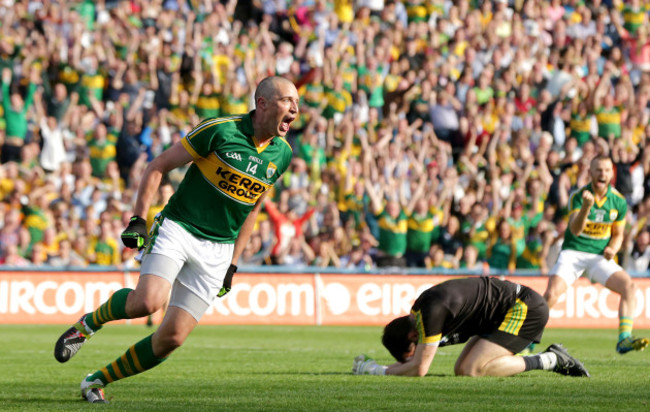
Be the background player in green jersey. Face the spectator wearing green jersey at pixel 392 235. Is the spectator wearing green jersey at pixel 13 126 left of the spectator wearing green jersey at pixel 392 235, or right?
left

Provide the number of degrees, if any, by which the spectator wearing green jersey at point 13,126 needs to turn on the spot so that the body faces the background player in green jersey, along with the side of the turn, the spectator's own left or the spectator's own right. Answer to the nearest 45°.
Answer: approximately 45° to the spectator's own left

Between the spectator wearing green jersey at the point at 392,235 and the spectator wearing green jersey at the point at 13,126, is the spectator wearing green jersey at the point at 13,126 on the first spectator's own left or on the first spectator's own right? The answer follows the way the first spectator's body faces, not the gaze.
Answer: on the first spectator's own right

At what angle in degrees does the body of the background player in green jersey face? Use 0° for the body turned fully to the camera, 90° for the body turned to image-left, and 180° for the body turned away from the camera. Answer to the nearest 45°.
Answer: approximately 0°

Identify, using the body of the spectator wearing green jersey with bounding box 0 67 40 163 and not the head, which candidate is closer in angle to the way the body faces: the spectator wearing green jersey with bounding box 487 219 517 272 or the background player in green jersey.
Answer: the background player in green jersey

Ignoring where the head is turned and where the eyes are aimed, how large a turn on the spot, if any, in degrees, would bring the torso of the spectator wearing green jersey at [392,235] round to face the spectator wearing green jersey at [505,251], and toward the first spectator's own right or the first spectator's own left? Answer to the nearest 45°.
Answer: approximately 90° to the first spectator's own left

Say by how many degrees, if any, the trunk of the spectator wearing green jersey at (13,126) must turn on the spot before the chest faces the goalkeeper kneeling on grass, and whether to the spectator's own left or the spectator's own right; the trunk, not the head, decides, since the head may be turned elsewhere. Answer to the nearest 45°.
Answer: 0° — they already face them

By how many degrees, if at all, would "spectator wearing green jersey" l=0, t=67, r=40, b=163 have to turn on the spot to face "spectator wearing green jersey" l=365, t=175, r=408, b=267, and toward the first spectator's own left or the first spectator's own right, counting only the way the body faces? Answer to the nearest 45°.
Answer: approximately 90° to the first spectator's own left

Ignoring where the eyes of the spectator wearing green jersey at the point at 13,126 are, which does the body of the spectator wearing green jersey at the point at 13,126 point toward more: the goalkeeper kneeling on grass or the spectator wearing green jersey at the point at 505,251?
the goalkeeper kneeling on grass

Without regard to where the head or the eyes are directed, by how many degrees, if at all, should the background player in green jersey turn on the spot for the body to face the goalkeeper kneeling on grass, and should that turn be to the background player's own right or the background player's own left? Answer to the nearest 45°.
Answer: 0° — they already face them
